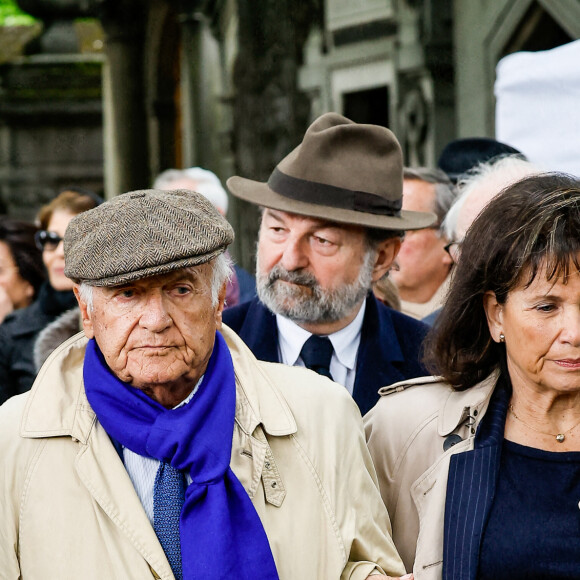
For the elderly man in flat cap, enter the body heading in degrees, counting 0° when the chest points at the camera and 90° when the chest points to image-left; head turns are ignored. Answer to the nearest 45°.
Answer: approximately 0°

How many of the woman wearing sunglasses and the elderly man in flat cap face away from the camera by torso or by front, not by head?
0

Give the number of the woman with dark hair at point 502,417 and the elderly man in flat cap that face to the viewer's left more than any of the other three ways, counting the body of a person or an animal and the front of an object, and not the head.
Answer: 0

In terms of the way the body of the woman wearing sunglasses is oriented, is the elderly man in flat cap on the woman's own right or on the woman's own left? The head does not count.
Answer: on the woman's own left

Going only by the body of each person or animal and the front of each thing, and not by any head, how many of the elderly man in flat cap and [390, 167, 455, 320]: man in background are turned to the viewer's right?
0

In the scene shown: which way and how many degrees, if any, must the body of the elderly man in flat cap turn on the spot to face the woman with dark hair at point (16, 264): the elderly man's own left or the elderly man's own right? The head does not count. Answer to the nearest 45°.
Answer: approximately 180°

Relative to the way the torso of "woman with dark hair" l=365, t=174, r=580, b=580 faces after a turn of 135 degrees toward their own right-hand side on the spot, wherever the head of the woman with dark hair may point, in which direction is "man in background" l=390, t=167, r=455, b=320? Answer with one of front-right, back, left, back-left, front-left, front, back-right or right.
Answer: right
